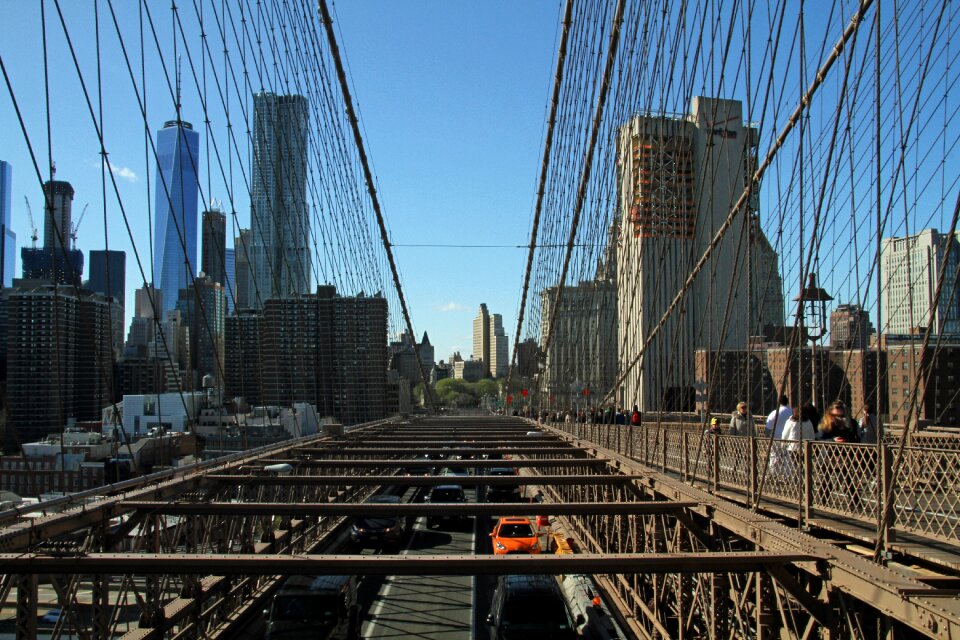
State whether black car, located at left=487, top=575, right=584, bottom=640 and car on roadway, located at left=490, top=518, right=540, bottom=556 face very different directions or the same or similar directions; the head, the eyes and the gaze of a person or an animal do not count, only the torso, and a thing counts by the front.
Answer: same or similar directions

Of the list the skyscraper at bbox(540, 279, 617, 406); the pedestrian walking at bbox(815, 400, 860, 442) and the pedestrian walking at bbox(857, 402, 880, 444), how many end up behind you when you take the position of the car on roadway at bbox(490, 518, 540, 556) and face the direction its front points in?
1

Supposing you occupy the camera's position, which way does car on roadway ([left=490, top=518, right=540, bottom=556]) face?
facing the viewer

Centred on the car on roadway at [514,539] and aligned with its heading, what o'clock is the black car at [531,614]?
The black car is roughly at 12 o'clock from the car on roadway.

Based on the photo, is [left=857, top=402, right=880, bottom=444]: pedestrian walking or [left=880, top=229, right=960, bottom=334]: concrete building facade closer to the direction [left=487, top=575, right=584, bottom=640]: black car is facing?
the pedestrian walking

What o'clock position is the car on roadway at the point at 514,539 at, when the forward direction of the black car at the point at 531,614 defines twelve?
The car on roadway is roughly at 6 o'clock from the black car.

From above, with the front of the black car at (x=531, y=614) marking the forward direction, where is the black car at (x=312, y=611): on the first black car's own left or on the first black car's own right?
on the first black car's own right

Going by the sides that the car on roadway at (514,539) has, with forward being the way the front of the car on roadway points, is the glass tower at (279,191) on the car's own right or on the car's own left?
on the car's own right

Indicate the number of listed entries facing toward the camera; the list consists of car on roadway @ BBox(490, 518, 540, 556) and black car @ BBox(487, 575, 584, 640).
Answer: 2

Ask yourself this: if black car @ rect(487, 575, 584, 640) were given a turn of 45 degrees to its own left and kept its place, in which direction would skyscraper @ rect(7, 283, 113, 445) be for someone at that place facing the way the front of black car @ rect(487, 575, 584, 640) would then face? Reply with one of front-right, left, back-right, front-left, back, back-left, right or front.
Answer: back-right
